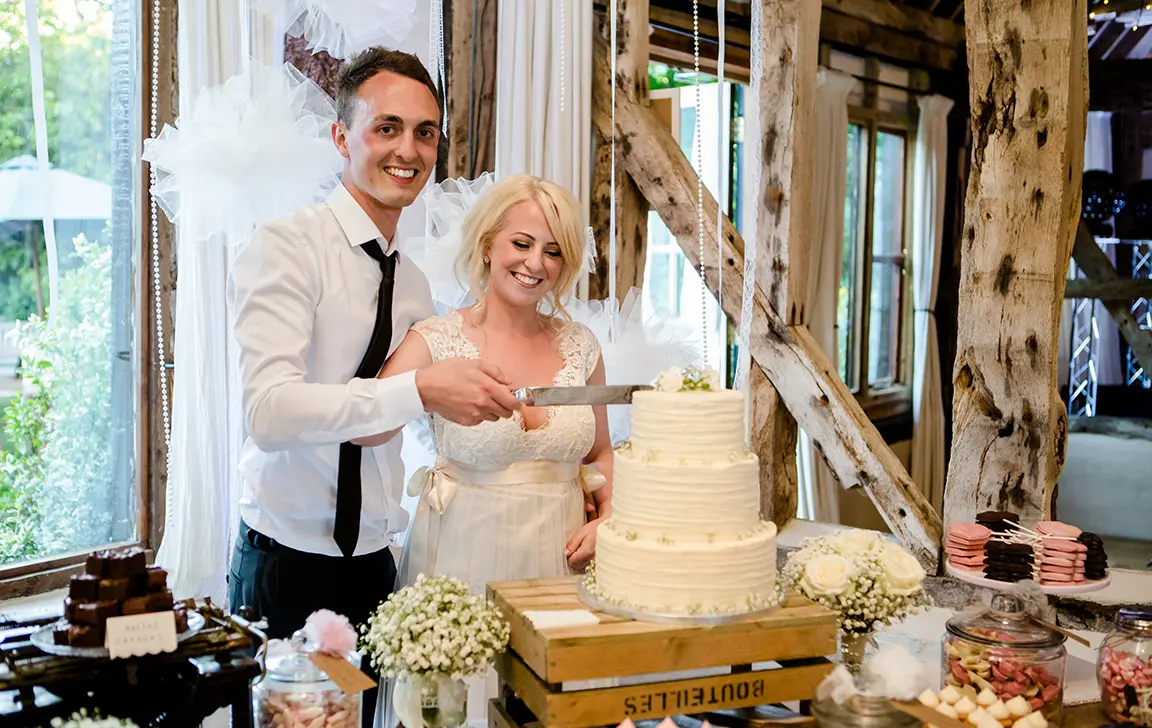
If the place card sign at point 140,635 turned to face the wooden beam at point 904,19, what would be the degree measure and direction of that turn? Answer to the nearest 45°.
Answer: approximately 135° to its left

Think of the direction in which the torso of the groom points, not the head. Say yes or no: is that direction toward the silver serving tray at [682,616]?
yes

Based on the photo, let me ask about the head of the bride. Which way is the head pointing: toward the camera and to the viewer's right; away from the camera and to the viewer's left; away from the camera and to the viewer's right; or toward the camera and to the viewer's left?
toward the camera and to the viewer's right

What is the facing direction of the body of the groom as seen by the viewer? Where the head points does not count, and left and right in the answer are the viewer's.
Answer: facing the viewer and to the right of the viewer

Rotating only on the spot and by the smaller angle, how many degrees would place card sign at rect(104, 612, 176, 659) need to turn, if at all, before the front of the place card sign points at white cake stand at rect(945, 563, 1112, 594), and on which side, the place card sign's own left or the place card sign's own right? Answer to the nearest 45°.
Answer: approximately 90° to the place card sign's own left

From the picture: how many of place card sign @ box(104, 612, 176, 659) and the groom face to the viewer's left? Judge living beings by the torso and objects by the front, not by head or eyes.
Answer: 0

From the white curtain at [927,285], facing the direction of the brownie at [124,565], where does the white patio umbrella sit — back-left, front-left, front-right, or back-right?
front-right

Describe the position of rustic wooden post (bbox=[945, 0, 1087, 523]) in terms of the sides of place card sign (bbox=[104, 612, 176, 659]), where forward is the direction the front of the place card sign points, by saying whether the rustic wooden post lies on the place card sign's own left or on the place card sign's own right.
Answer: on the place card sign's own left

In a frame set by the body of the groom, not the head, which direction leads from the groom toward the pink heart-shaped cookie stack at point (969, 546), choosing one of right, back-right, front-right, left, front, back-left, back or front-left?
front-left

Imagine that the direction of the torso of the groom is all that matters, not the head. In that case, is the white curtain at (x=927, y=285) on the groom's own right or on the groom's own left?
on the groom's own left

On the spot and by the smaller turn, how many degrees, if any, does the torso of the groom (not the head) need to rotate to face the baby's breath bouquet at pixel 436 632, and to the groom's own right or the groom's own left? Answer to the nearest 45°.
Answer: approximately 45° to the groom's own right

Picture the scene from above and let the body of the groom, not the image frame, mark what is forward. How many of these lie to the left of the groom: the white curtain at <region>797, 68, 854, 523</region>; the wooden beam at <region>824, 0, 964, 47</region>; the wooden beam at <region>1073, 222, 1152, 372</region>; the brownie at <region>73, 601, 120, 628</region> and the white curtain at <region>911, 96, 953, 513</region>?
4

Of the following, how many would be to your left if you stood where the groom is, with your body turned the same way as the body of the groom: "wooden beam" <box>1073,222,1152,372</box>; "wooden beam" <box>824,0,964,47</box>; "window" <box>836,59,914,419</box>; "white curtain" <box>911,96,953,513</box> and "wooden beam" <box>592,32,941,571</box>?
5

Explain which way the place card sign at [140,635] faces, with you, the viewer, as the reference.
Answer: facing the viewer
